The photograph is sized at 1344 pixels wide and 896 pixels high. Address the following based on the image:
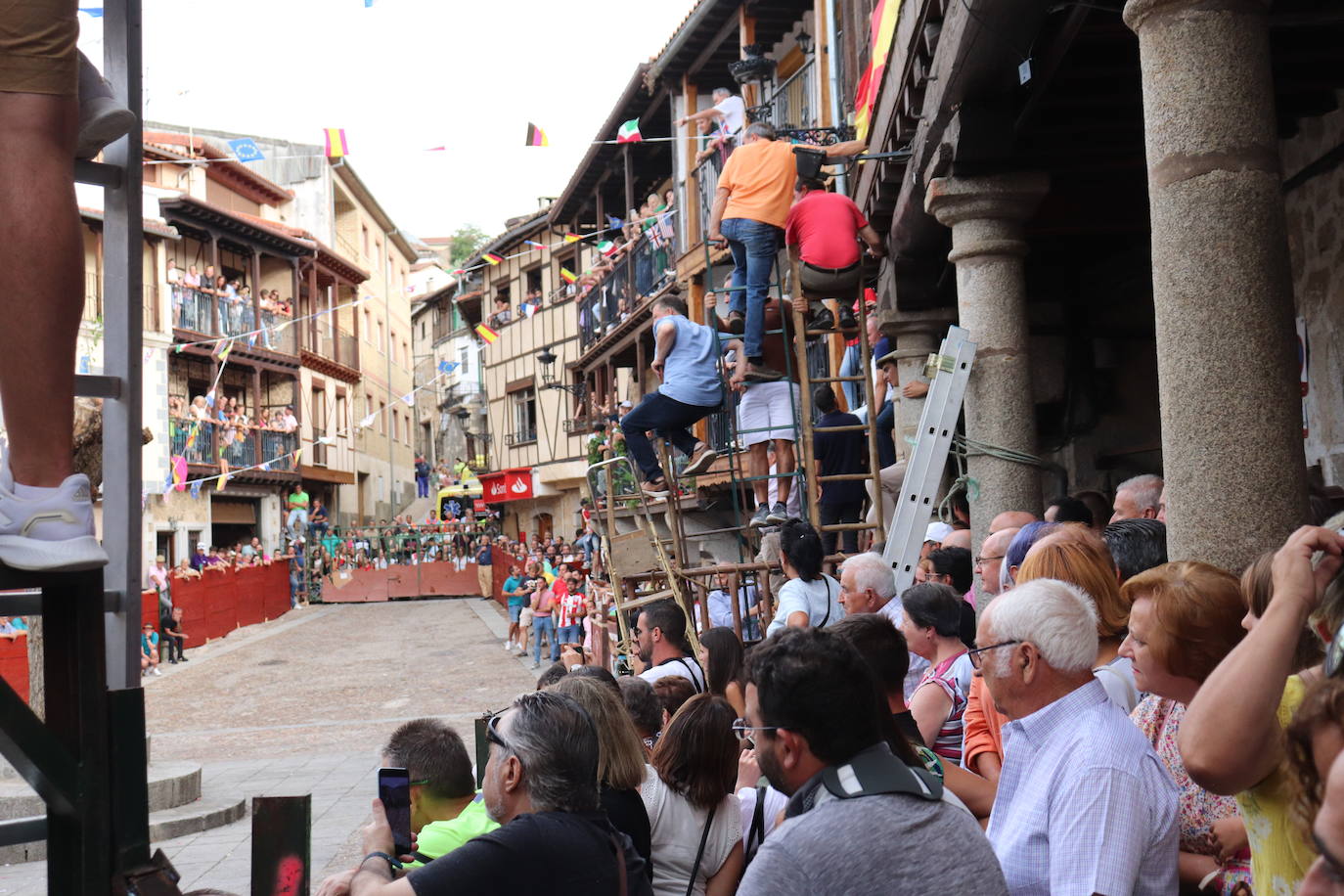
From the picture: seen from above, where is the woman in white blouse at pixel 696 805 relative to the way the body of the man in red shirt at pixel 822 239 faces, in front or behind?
behind

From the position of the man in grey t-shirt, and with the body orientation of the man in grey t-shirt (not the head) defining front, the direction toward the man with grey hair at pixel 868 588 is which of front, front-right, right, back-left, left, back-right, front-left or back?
front-right

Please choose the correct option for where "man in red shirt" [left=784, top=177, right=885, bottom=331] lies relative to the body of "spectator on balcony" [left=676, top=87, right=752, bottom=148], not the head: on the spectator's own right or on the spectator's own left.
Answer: on the spectator's own left

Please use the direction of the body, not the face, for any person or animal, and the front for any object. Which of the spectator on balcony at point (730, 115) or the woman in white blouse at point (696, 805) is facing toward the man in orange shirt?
the woman in white blouse

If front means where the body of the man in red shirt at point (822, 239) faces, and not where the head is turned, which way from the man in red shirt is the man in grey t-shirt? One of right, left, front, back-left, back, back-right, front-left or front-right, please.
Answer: back

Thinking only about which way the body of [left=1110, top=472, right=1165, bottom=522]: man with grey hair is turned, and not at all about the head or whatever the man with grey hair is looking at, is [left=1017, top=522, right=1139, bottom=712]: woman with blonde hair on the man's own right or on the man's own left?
on the man's own left

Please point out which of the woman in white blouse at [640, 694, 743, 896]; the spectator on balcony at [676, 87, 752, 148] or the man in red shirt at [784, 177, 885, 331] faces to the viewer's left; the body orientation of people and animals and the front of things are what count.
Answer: the spectator on balcony

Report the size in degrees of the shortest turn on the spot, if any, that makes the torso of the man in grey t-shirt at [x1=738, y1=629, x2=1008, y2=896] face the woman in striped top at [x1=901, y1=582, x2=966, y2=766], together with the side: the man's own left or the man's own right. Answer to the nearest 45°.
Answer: approximately 45° to the man's own right

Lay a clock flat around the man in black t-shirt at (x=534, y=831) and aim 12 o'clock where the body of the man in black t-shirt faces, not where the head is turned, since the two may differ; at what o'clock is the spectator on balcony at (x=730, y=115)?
The spectator on balcony is roughly at 2 o'clock from the man in black t-shirt.

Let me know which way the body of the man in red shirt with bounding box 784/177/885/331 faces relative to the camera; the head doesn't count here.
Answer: away from the camera

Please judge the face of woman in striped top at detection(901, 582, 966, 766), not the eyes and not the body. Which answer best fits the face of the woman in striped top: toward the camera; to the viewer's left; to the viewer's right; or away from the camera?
to the viewer's left

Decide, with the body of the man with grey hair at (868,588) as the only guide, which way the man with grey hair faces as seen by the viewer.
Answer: to the viewer's left

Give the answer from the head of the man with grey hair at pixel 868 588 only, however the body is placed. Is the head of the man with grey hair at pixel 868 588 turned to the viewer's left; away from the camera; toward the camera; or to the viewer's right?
to the viewer's left

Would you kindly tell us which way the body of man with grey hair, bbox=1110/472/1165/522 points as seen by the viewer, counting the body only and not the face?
to the viewer's left
